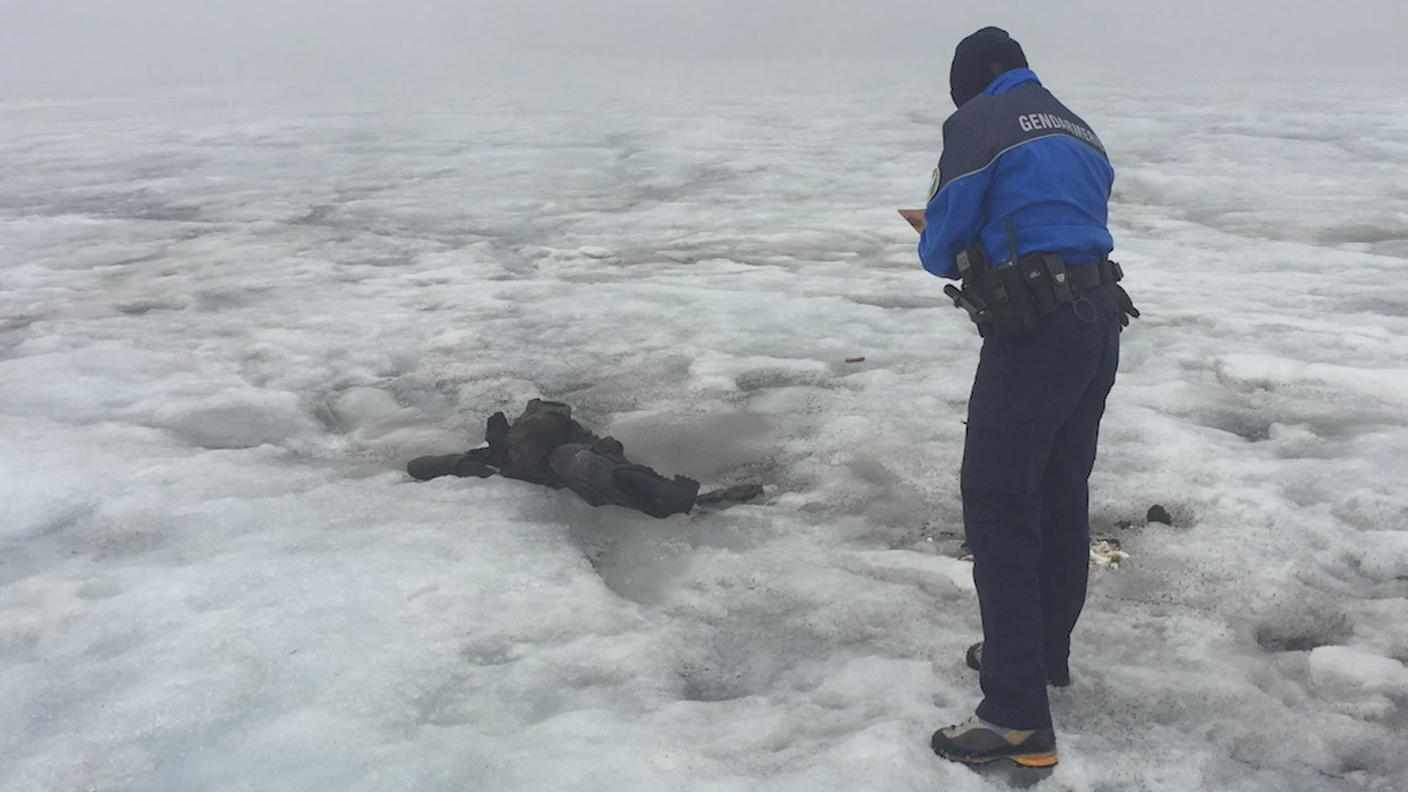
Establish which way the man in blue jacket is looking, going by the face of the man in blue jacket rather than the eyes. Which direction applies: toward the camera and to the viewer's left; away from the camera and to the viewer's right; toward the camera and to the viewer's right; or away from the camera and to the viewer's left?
away from the camera and to the viewer's left

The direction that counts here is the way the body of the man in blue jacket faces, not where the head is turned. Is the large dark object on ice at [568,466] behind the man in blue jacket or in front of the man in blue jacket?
in front

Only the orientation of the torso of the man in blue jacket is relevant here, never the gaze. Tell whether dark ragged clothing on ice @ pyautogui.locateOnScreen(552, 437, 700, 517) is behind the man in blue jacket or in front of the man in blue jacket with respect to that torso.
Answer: in front

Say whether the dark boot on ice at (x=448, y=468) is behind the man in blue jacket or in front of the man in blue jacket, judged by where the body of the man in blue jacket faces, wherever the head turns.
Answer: in front

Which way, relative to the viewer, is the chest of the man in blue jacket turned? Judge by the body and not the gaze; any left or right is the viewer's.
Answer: facing away from the viewer and to the left of the viewer
